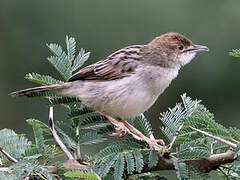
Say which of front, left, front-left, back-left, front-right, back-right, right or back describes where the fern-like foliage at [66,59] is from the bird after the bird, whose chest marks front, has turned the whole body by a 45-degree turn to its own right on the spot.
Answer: right

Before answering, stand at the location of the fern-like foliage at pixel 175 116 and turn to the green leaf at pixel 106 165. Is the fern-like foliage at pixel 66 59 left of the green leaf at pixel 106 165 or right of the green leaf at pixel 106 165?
right

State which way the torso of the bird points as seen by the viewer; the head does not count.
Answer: to the viewer's right
